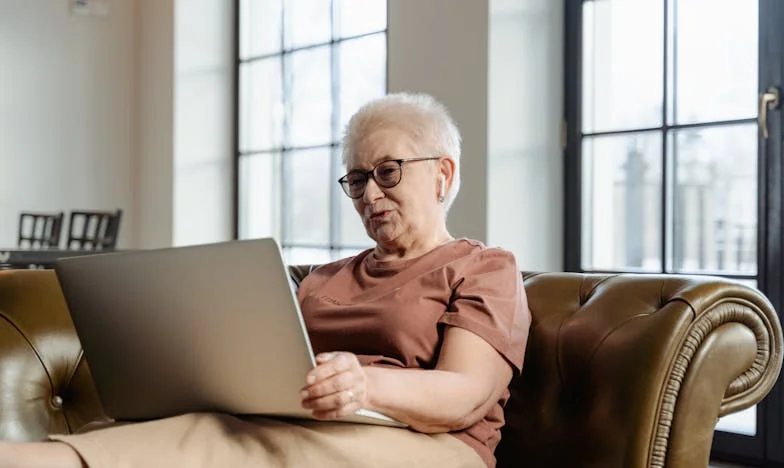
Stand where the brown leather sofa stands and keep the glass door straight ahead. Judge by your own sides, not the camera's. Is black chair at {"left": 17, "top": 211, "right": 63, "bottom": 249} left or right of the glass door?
left

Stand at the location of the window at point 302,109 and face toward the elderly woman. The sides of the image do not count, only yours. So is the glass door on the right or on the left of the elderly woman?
left

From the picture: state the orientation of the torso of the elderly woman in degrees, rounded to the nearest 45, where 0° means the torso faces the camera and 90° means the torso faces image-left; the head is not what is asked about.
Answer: approximately 45°

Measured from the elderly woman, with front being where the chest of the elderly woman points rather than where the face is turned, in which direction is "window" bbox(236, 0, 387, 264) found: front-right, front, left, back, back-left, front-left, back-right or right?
back-right

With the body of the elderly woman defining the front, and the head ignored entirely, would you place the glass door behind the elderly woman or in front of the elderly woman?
behind

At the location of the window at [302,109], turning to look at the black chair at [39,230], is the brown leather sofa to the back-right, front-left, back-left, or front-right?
back-left

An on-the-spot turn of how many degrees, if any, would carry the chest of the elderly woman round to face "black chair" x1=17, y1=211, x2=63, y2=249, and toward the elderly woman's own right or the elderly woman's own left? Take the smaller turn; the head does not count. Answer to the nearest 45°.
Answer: approximately 135° to the elderly woman's own right
